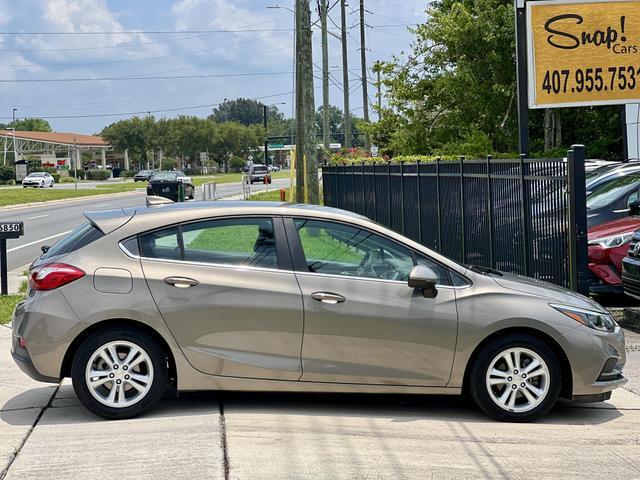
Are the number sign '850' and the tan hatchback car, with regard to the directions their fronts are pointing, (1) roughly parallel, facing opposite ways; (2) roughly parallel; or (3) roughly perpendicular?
roughly perpendicular

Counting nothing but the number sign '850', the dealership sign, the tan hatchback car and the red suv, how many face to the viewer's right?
1

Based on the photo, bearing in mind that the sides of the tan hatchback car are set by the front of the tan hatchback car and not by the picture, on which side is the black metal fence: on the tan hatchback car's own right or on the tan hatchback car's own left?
on the tan hatchback car's own left

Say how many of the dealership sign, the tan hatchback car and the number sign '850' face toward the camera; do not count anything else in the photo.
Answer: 2

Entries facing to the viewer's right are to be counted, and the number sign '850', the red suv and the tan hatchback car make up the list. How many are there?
1

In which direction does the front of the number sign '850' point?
toward the camera

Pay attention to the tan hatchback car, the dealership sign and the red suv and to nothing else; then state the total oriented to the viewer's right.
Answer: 1

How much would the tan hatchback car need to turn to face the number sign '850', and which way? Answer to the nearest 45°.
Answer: approximately 135° to its left

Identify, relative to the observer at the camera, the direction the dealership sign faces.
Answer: facing the viewer

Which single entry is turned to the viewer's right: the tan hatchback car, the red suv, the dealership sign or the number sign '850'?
the tan hatchback car

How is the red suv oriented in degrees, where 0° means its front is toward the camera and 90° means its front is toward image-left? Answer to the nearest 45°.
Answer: approximately 45°

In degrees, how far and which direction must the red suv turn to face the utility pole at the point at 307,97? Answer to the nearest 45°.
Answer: approximately 90° to its right

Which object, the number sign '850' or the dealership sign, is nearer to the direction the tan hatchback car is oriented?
the dealership sign

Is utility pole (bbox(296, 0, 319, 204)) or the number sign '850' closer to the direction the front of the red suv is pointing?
the number sign '850'

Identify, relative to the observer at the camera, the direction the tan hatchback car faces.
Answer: facing to the right of the viewer

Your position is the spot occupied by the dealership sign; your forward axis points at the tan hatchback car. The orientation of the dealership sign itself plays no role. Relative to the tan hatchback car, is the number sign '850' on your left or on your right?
right
